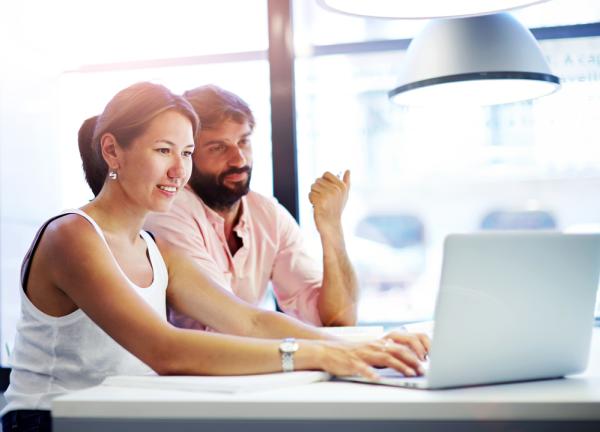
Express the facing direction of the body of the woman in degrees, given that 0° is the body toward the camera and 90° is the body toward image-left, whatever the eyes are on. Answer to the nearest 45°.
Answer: approximately 315°

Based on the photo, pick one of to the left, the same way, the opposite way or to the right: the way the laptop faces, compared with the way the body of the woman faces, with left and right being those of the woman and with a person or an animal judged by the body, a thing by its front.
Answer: the opposite way

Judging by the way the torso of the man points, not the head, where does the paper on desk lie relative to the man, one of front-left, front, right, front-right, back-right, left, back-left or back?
front-right

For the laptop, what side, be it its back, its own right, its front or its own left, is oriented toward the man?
front

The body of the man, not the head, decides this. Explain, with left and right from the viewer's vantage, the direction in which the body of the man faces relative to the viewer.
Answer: facing the viewer and to the right of the viewer

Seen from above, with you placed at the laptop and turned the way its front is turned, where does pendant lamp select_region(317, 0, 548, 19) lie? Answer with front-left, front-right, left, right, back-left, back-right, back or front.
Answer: front-right

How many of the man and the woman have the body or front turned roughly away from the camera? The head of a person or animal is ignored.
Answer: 0

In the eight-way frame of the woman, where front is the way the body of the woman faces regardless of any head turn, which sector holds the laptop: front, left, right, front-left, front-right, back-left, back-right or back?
front

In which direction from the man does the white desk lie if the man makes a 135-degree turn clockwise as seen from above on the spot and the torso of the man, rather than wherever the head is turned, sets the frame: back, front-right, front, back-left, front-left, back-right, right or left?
left

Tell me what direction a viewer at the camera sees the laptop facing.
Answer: facing away from the viewer and to the left of the viewer

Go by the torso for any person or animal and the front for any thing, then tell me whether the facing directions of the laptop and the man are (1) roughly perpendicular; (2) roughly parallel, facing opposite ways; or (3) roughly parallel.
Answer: roughly parallel, facing opposite ways

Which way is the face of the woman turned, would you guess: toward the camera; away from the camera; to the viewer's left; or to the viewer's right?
to the viewer's right
